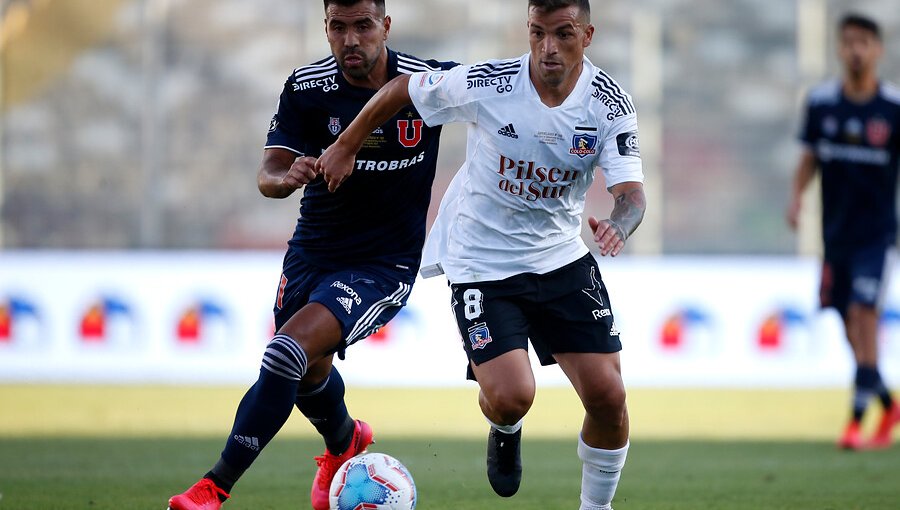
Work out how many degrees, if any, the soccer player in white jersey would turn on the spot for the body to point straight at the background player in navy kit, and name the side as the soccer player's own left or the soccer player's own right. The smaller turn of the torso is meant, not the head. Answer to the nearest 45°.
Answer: approximately 135° to the soccer player's own left

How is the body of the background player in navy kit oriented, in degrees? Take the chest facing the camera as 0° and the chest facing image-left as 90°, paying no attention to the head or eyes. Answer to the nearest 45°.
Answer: approximately 0°

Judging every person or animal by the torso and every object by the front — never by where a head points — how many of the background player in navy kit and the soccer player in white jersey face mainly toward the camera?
2

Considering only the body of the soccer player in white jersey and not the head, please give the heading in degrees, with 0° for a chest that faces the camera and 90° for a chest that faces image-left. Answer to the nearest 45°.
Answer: approximately 0°

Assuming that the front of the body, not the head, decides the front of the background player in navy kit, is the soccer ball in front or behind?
in front
